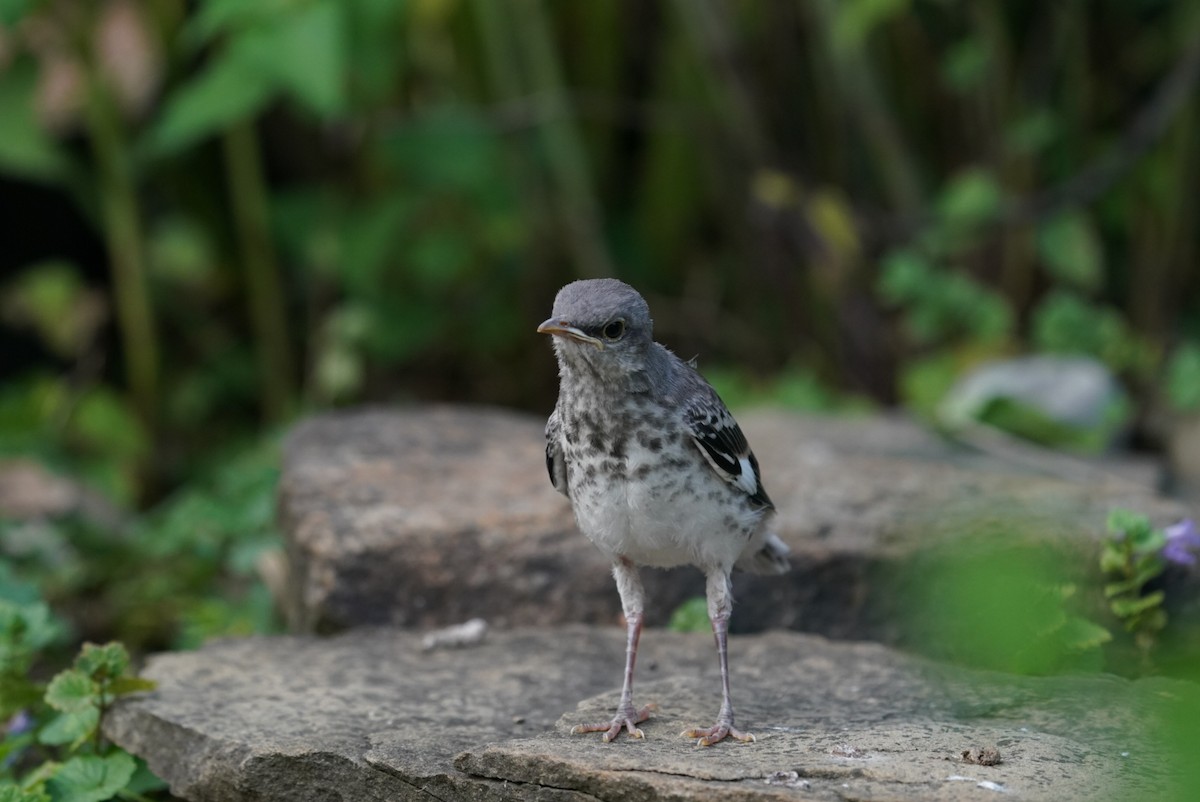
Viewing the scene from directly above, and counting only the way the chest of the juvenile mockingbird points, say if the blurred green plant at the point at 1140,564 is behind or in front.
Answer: behind

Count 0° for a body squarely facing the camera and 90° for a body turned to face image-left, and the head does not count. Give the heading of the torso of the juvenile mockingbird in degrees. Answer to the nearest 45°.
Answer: approximately 45°

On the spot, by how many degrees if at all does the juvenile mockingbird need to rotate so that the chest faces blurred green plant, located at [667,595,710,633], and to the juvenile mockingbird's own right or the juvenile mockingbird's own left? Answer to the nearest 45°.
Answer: approximately 135° to the juvenile mockingbird's own right

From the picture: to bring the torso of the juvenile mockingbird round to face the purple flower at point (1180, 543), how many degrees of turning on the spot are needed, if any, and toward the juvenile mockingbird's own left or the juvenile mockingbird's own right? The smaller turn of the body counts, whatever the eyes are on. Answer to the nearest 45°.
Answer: approximately 135° to the juvenile mockingbird's own left

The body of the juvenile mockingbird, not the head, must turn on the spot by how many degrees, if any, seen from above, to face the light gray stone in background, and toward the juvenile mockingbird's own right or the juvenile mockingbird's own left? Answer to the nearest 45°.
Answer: approximately 180°

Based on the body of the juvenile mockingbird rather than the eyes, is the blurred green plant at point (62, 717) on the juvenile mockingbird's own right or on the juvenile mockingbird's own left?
on the juvenile mockingbird's own right

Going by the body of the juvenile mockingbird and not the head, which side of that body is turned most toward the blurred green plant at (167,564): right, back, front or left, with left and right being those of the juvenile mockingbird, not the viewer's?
right
